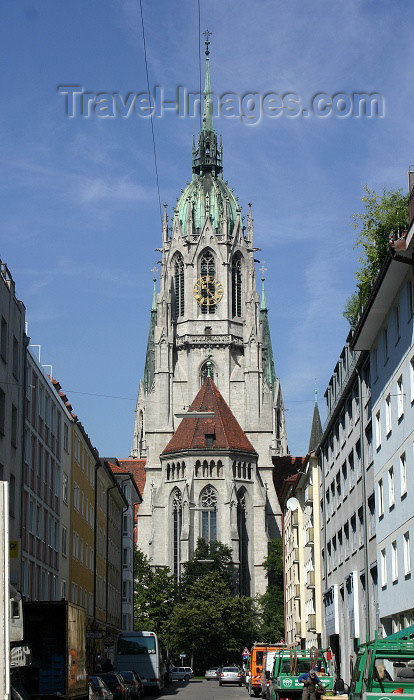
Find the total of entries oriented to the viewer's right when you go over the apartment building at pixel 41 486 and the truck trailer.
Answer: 1

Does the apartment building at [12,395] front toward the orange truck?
no

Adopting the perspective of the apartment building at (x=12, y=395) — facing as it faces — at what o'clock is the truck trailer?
The truck trailer is roughly at 3 o'clock from the apartment building.

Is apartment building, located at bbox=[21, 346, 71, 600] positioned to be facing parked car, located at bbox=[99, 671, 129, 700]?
no

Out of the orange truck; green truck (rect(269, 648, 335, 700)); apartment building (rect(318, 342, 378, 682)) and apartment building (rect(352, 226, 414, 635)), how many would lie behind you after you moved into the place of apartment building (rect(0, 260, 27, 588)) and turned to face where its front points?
0

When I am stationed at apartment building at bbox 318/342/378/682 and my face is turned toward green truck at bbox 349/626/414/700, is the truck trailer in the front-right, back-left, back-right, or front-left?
front-right

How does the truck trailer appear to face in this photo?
away from the camera

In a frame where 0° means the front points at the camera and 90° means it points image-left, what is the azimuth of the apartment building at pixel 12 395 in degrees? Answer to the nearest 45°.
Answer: approximately 270°

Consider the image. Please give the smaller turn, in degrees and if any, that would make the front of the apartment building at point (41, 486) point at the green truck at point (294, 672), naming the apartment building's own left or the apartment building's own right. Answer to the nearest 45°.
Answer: approximately 45° to the apartment building's own right

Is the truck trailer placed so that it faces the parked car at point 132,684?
yes

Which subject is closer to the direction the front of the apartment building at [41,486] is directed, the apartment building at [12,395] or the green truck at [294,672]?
the green truck

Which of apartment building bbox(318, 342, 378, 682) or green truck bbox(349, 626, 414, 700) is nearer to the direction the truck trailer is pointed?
the apartment building

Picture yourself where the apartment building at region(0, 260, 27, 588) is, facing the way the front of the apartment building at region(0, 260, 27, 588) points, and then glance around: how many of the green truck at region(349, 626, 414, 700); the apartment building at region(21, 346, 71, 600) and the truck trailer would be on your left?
1

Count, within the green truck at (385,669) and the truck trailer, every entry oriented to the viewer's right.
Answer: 0

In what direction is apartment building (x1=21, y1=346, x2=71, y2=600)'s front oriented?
to the viewer's right

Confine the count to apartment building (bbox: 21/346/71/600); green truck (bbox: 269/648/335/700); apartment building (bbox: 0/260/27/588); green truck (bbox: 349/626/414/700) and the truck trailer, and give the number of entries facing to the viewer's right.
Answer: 2

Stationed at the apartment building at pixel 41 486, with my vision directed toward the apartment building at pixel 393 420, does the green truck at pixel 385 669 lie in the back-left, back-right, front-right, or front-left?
front-right
